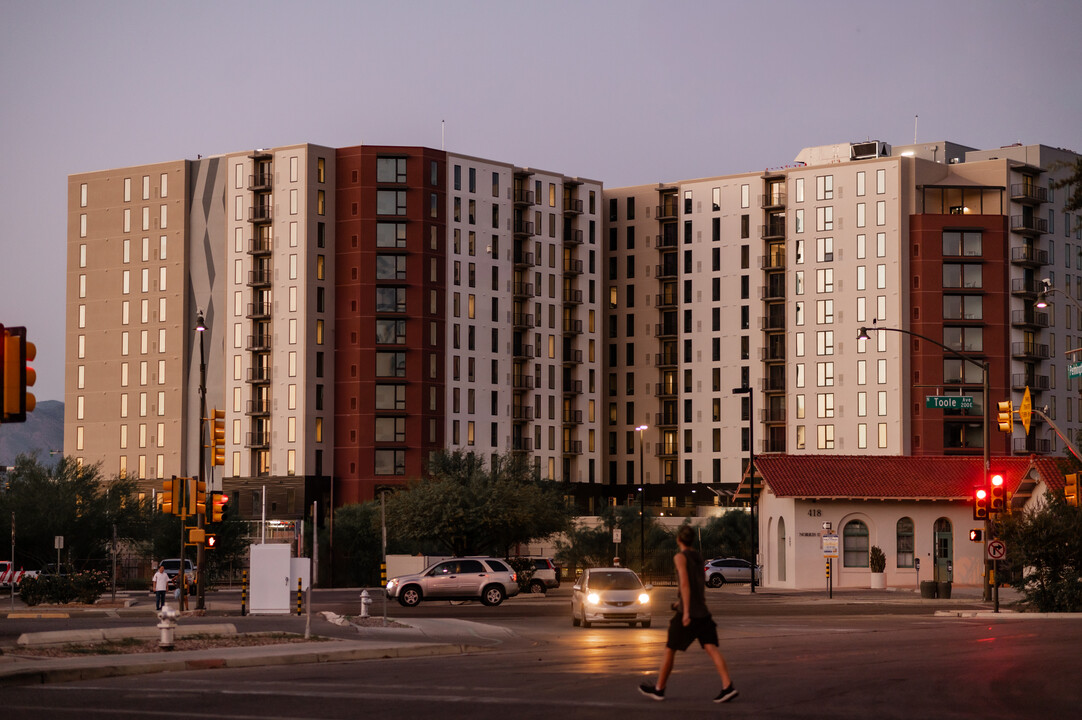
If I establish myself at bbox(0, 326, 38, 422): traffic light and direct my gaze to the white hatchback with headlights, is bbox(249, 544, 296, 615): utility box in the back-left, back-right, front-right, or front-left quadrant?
front-left

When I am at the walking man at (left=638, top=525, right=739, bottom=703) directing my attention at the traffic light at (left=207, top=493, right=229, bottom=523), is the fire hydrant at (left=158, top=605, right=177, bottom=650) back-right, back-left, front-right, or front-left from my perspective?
front-left

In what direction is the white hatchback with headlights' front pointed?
toward the camera

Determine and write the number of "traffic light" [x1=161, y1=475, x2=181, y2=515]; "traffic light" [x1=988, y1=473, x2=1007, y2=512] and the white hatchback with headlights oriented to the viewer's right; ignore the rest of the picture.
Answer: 0

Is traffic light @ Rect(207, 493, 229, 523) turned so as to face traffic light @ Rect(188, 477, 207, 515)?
no

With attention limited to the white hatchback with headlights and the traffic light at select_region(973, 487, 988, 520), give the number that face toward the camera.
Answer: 2

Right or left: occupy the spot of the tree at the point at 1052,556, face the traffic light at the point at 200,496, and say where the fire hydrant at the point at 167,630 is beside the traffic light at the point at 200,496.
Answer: left

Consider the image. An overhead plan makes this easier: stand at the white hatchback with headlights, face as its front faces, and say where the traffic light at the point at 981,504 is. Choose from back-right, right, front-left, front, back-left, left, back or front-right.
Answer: back-left

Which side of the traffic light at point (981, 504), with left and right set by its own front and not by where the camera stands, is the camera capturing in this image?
front

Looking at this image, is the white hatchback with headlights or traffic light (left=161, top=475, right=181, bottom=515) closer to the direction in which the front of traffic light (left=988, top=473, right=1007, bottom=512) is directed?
the white hatchback with headlights
